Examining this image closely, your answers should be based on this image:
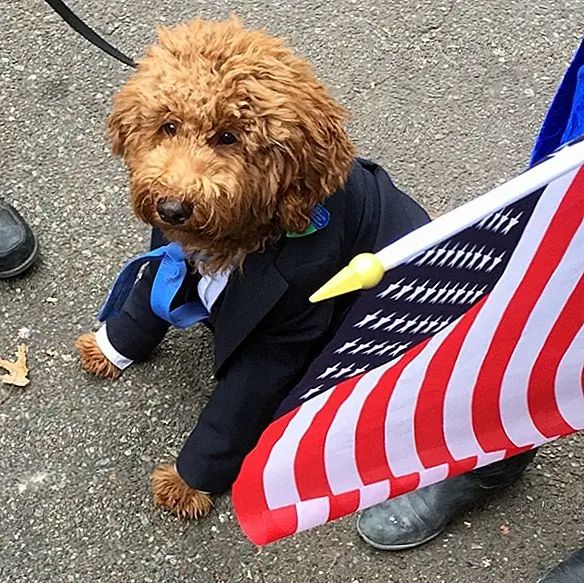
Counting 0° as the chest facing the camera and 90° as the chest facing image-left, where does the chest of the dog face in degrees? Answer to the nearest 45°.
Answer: approximately 45°

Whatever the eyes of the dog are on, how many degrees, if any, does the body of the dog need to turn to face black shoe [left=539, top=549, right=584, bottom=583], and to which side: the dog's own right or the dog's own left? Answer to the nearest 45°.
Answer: approximately 135° to the dog's own left
